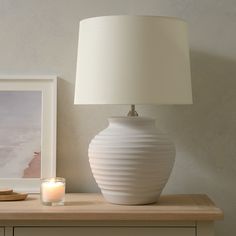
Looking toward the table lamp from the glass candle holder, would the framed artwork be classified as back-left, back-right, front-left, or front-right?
back-left

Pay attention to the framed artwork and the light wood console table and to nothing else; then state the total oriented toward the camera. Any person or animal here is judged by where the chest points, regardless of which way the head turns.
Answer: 2

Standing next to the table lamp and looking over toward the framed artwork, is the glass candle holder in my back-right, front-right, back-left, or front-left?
front-left

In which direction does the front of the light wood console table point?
toward the camera

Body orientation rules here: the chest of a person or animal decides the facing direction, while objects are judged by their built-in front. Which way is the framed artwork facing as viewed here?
toward the camera

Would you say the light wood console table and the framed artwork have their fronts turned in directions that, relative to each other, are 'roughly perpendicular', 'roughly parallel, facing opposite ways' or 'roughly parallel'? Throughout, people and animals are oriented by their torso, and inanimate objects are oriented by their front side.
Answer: roughly parallel
